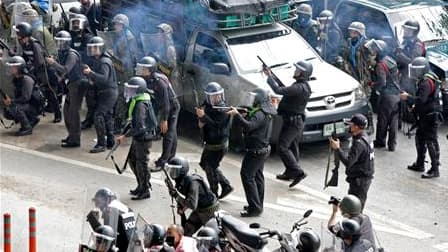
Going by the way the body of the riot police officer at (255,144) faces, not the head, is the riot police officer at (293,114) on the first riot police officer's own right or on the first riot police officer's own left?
on the first riot police officer's own right

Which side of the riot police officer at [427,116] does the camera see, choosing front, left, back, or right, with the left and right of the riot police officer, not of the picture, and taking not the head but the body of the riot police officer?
left

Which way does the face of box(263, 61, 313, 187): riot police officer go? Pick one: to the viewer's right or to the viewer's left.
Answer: to the viewer's left

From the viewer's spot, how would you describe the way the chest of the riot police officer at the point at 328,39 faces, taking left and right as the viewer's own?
facing the viewer and to the left of the viewer

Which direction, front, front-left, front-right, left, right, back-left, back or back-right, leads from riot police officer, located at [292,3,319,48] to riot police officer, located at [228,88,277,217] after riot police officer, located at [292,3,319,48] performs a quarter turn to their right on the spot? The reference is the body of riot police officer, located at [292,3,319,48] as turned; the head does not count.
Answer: back-left

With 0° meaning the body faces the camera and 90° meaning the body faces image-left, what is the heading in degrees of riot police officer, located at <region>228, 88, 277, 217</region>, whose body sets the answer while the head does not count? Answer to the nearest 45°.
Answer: approximately 90°

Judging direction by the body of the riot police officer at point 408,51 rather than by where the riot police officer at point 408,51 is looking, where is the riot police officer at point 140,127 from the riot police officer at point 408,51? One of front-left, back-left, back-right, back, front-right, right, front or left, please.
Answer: front

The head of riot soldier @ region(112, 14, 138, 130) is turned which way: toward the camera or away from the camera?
toward the camera
